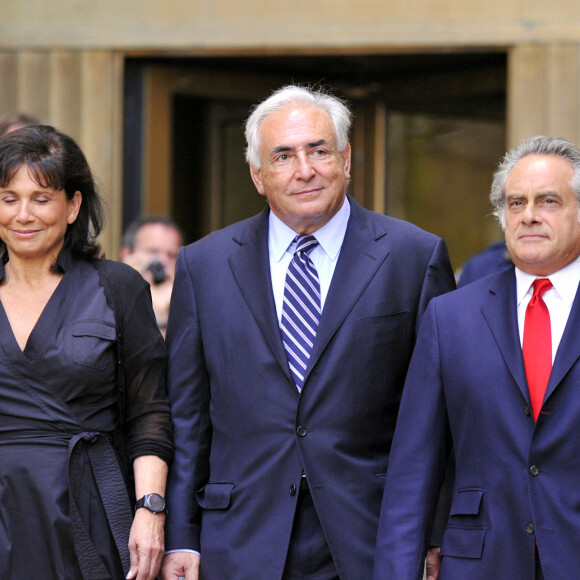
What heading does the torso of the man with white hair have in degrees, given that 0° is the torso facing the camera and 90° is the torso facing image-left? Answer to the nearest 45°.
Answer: approximately 0°

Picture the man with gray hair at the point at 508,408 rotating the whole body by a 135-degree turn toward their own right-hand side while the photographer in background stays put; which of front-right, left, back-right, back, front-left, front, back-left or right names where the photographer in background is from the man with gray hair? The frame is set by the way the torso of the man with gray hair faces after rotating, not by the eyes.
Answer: front

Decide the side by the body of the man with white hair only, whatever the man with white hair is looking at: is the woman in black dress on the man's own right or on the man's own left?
on the man's own right

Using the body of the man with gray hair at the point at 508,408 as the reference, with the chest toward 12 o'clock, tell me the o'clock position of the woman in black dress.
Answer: The woman in black dress is roughly at 3 o'clock from the man with gray hair.

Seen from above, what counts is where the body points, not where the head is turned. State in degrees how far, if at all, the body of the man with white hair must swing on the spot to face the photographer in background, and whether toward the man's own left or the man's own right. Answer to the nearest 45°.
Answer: approximately 180°

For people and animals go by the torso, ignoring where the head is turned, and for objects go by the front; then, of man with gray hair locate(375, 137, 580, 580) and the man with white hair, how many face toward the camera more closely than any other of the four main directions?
2

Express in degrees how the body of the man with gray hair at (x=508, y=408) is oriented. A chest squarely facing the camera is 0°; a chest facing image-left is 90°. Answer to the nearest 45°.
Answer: approximately 0°

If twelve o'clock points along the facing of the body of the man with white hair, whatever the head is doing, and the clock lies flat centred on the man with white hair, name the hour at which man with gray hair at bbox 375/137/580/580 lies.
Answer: The man with gray hair is roughly at 10 o'clock from the man with white hair.
